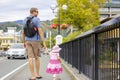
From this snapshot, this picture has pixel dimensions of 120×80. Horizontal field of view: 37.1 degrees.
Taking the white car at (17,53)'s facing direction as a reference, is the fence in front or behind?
in front

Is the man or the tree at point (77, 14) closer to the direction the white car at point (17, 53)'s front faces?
the man

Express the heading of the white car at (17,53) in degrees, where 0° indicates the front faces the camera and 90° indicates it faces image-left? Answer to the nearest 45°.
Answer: approximately 0°

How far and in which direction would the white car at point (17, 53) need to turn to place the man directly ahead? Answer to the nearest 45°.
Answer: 0° — it already faces them

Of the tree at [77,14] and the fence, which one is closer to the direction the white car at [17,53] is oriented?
the fence
